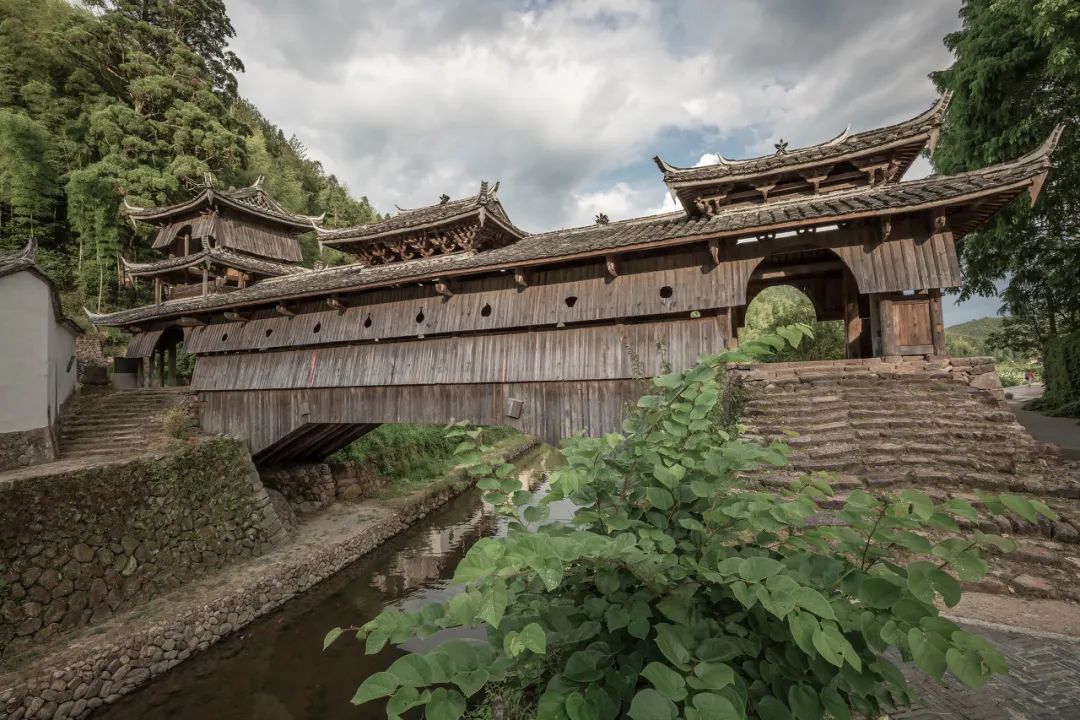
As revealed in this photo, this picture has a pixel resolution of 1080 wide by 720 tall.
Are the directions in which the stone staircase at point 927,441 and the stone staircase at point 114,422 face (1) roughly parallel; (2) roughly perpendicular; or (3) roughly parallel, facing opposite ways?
roughly perpendicular

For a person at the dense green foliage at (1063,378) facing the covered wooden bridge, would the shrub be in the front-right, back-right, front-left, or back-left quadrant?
front-left

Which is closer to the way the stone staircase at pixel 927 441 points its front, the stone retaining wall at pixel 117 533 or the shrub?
the shrub

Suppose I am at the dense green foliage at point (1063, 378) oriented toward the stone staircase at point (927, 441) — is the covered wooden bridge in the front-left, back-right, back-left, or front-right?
front-right

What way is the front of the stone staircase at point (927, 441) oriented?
toward the camera

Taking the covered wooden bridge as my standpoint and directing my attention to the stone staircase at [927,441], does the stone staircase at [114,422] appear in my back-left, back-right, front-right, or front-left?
back-right

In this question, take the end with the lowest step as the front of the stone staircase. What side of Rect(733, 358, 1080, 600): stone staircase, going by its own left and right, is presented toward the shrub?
front
